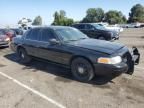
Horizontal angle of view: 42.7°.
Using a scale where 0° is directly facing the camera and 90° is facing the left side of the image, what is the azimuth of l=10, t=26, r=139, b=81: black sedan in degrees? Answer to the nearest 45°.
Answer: approximately 315°
